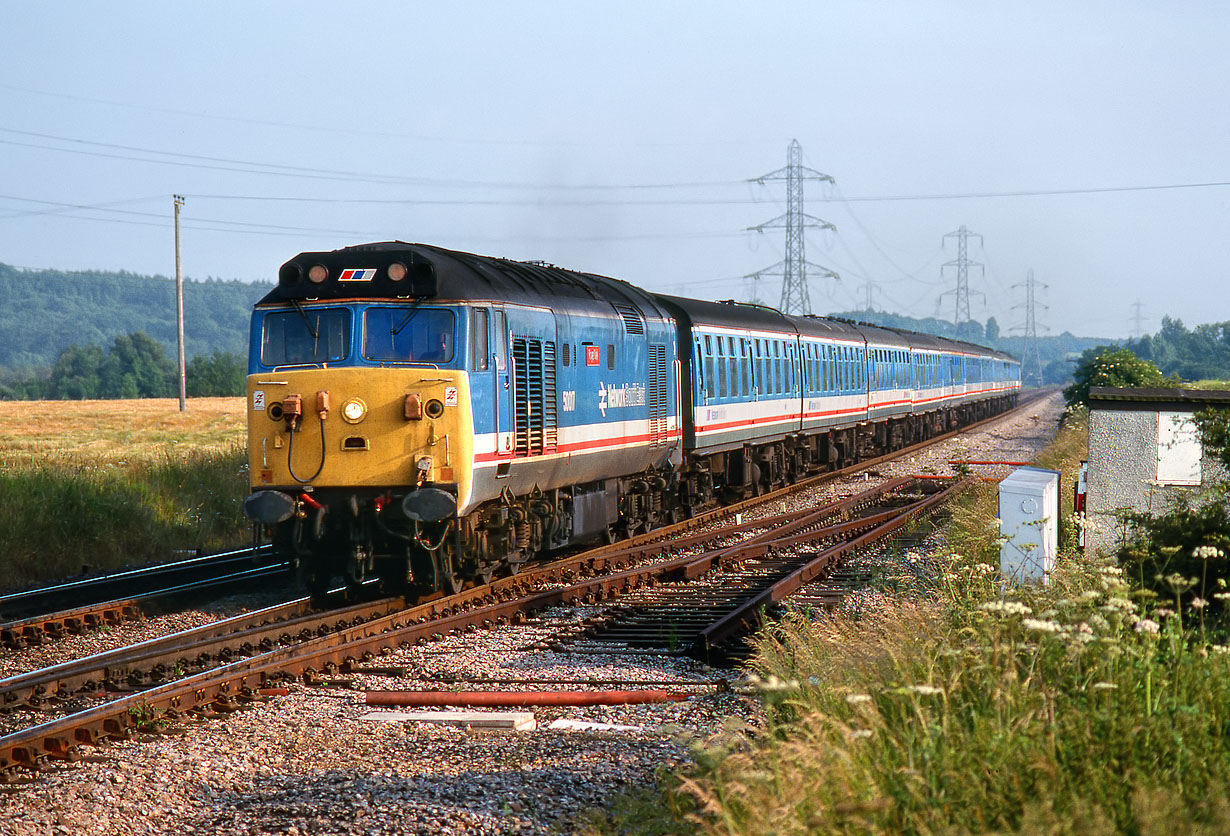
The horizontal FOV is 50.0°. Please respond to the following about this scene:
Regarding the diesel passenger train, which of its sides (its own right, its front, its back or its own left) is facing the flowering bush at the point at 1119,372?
back

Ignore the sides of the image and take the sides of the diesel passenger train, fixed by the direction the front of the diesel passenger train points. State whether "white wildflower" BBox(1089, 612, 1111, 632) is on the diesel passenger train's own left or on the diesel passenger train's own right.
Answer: on the diesel passenger train's own left

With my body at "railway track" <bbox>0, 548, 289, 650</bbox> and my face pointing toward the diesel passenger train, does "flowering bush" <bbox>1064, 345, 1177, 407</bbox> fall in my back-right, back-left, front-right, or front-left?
front-right

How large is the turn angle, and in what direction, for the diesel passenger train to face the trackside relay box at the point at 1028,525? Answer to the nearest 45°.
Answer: approximately 90° to its left

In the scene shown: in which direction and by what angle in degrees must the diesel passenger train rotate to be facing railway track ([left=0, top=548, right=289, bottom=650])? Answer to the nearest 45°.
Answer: approximately 45° to its right

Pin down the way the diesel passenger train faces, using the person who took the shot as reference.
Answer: facing the viewer and to the left of the viewer

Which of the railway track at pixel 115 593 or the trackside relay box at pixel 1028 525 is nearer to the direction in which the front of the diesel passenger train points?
the railway track
